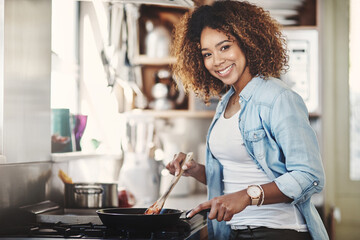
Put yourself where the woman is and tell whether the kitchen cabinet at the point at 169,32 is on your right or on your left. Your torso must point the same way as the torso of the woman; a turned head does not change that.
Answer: on your right

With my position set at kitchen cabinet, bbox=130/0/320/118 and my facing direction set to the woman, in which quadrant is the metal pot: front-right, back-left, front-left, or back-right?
front-right

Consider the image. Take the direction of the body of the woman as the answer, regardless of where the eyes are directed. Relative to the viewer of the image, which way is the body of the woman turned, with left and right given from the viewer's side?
facing the viewer and to the left of the viewer

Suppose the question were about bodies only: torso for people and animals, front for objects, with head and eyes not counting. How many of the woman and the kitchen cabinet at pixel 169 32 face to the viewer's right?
0

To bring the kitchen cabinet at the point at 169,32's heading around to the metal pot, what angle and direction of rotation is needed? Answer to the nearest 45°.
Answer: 0° — it already faces it

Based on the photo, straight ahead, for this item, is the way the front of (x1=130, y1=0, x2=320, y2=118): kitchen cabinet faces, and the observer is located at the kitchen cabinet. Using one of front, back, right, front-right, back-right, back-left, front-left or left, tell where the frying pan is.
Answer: front

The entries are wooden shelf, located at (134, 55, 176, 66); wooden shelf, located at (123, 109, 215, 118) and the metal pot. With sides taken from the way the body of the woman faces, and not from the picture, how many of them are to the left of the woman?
0

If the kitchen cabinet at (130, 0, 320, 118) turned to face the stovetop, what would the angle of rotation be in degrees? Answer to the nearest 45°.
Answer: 0° — it already faces it

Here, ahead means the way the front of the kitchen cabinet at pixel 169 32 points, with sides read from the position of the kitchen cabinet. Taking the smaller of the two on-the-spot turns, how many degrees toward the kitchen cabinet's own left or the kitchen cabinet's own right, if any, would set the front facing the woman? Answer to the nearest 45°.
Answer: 0° — it already faces them

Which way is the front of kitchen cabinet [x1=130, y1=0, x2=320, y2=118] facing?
toward the camera
